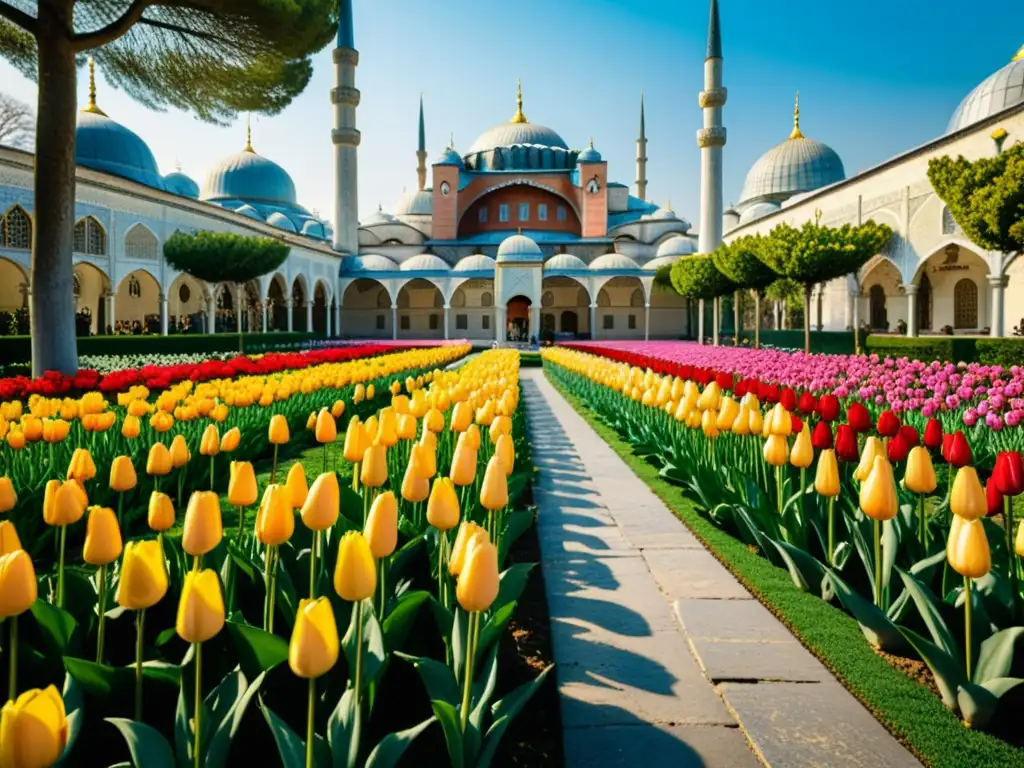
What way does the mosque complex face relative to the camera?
toward the camera

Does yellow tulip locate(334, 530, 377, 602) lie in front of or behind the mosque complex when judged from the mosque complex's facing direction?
in front

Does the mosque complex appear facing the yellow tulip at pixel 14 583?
yes

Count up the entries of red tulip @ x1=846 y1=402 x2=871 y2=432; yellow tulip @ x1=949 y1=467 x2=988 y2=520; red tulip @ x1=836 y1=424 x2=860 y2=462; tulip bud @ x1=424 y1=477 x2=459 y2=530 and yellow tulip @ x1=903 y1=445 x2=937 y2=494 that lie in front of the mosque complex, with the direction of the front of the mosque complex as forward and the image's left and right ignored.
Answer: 5

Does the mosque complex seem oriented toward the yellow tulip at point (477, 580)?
yes

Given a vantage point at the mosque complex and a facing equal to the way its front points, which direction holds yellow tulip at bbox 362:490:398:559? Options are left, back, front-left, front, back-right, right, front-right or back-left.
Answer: front

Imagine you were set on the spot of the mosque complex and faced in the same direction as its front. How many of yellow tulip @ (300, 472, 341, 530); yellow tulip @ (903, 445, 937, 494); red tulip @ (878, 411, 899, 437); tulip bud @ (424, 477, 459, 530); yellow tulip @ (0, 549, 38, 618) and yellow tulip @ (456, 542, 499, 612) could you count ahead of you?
6

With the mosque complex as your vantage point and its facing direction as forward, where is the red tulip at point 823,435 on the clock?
The red tulip is roughly at 12 o'clock from the mosque complex.

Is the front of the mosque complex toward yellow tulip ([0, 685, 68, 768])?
yes

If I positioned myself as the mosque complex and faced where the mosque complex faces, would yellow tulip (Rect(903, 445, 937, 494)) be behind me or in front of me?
in front

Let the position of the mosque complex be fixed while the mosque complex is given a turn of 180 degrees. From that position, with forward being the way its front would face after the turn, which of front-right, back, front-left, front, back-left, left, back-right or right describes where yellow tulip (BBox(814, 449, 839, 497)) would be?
back

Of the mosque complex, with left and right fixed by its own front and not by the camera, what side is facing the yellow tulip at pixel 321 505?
front

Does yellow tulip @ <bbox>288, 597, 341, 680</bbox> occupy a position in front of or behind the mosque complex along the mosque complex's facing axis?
in front

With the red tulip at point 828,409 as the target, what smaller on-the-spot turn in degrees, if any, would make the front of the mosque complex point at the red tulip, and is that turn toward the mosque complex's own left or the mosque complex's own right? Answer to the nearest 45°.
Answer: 0° — it already faces it

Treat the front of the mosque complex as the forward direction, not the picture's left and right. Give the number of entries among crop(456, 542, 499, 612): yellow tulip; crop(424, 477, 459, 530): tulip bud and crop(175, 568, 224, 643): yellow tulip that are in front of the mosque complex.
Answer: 3

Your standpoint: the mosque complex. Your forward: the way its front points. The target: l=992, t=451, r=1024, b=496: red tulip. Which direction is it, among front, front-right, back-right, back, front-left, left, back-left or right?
front
